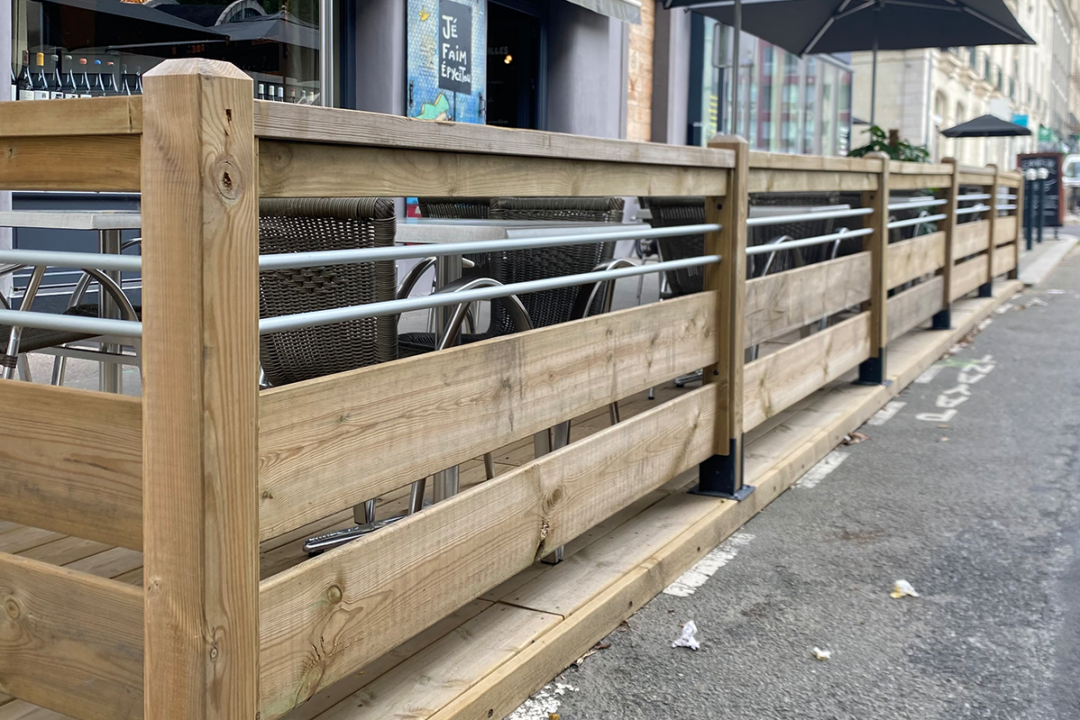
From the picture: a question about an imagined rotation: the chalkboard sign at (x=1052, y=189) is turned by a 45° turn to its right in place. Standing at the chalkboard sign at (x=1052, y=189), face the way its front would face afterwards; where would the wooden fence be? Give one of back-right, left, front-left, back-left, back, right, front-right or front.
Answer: front-left

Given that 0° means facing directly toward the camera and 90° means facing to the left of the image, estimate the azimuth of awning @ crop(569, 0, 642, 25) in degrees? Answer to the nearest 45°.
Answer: approximately 315°

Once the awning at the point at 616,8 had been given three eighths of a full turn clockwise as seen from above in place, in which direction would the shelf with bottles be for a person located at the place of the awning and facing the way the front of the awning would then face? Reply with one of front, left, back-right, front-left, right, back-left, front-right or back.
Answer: front-left

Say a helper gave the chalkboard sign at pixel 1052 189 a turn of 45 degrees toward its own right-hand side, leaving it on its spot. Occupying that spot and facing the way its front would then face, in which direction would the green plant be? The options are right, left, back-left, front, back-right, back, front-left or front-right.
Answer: front-left

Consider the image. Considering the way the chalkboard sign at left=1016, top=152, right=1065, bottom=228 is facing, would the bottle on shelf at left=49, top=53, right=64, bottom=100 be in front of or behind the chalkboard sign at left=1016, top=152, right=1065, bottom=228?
in front

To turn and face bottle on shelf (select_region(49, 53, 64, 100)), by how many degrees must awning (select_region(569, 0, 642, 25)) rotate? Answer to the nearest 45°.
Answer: approximately 90° to its right

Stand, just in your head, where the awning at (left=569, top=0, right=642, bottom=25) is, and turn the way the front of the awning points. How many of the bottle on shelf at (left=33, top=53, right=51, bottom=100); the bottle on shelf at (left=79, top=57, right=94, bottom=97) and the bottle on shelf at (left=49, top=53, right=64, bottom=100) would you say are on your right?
3

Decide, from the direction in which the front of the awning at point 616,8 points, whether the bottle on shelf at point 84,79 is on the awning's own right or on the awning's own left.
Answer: on the awning's own right

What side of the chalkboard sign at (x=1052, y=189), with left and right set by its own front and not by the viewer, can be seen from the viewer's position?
front

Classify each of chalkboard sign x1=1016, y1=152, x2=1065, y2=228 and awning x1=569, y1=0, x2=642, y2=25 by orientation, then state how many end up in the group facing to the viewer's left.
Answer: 0

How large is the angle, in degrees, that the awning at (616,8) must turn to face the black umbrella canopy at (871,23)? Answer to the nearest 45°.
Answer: approximately 90° to its left
